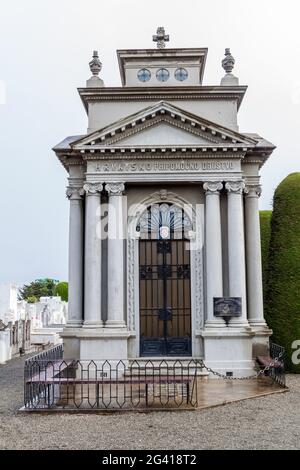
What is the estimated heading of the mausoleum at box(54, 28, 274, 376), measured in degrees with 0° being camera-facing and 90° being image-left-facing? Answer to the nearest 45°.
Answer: approximately 0°

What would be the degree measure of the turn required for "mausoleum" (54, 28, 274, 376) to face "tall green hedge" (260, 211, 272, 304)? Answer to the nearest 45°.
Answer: approximately 135° to its left

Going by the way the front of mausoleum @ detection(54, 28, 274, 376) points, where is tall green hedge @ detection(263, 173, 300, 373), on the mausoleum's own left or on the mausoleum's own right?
on the mausoleum's own left
